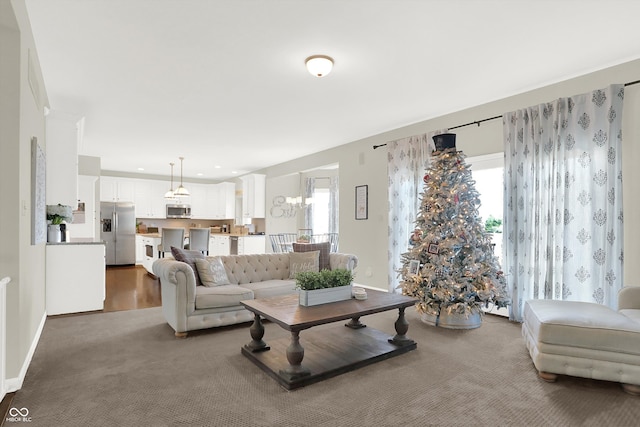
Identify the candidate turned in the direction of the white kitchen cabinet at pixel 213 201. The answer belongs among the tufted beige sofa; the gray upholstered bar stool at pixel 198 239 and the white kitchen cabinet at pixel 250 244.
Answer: the gray upholstered bar stool

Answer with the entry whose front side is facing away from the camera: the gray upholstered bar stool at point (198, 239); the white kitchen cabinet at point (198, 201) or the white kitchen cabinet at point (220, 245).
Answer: the gray upholstered bar stool

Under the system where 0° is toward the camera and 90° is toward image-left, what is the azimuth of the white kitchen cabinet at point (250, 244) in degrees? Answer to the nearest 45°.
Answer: approximately 0°

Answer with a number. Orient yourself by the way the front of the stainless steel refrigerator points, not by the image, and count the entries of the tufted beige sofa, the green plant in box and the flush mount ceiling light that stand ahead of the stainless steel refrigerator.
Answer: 3

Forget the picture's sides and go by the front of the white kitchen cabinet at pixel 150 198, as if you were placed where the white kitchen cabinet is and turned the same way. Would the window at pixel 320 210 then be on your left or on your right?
on your left

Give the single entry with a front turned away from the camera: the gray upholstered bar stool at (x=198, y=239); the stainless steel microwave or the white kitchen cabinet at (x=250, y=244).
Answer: the gray upholstered bar stool

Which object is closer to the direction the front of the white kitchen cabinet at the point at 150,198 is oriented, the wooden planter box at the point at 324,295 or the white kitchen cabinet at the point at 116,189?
the wooden planter box

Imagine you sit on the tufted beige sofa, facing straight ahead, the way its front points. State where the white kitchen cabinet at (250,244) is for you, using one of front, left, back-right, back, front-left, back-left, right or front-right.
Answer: back-left

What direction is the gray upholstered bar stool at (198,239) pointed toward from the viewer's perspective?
away from the camera

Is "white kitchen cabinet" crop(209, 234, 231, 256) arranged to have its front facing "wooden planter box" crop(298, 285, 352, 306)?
yes

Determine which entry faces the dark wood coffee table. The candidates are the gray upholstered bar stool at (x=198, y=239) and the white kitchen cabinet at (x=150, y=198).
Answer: the white kitchen cabinet

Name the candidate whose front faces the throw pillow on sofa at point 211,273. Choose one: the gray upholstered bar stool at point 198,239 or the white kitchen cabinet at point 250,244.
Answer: the white kitchen cabinet
